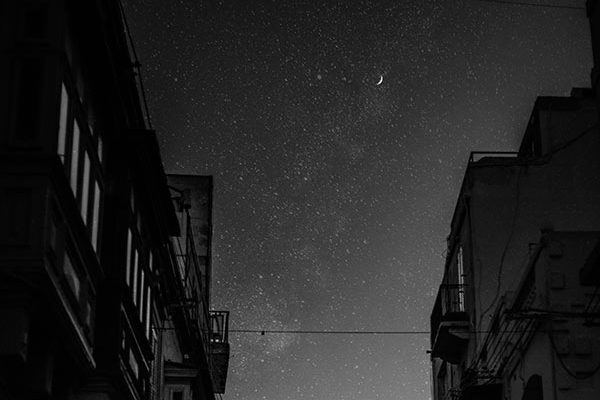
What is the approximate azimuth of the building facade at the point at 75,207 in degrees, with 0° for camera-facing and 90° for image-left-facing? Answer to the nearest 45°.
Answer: approximately 270°

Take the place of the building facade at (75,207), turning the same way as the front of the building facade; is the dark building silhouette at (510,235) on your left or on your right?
on your left
